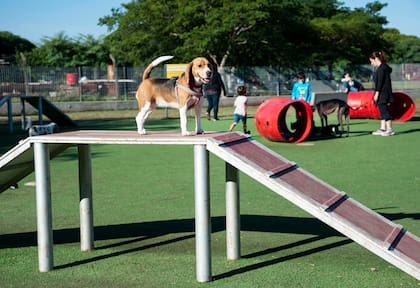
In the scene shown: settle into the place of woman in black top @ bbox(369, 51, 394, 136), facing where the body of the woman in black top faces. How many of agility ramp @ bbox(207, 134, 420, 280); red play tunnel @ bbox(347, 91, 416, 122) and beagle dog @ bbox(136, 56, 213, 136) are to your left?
2

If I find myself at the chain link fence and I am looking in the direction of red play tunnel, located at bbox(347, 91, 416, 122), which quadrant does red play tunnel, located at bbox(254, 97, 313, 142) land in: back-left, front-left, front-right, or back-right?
front-right

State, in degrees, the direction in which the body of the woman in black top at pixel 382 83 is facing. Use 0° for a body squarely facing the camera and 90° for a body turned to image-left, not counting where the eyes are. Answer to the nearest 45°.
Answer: approximately 90°

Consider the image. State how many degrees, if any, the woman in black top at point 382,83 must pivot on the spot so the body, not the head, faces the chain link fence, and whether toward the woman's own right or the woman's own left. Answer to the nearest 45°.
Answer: approximately 45° to the woman's own right

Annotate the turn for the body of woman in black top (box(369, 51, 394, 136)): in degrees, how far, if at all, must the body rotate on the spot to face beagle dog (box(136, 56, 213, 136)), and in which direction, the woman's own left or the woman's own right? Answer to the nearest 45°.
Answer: approximately 90° to the woman's own left

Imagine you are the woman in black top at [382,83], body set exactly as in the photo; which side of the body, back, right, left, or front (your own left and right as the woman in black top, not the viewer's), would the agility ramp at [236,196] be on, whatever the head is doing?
left

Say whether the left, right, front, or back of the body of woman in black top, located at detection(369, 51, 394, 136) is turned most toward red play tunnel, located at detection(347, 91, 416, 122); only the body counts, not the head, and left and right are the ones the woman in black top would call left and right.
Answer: right

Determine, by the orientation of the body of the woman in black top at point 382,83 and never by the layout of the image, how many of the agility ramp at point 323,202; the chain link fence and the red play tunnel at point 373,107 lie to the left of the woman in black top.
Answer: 1

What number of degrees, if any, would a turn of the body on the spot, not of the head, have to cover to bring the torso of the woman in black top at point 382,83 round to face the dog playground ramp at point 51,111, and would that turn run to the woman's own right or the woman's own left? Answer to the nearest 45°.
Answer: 0° — they already face it

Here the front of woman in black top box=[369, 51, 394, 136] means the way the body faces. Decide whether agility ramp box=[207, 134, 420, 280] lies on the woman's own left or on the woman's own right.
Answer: on the woman's own left

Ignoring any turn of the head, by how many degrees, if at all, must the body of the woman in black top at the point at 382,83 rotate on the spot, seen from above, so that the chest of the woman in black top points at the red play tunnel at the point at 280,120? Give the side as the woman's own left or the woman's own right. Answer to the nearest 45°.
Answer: approximately 45° to the woman's own left

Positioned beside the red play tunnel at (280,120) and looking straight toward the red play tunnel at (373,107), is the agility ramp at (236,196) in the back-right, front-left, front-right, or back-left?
back-right
